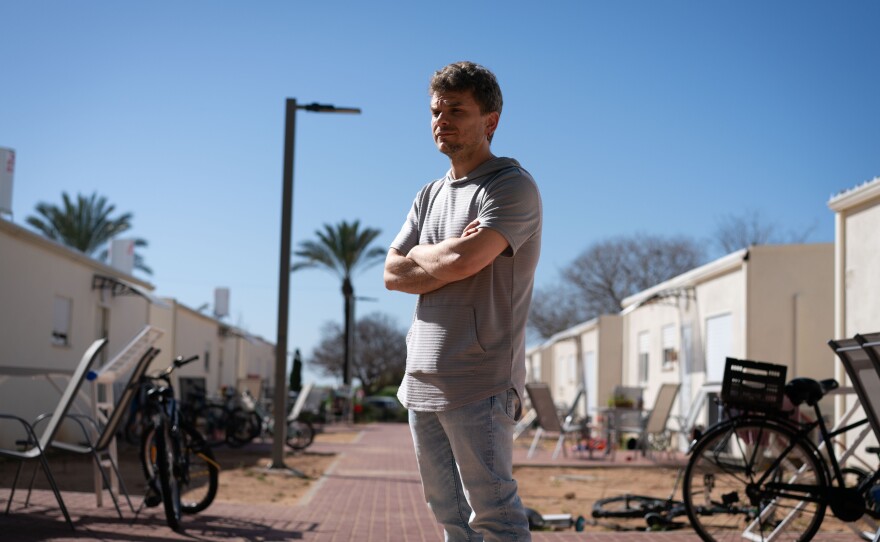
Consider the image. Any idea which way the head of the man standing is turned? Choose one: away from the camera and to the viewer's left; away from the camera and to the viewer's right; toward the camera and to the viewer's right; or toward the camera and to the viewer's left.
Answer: toward the camera and to the viewer's left

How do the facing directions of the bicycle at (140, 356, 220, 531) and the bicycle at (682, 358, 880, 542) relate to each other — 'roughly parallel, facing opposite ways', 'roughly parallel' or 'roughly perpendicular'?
roughly perpendicular

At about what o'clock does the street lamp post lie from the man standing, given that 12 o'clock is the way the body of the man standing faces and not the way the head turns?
The street lamp post is roughly at 4 o'clock from the man standing.

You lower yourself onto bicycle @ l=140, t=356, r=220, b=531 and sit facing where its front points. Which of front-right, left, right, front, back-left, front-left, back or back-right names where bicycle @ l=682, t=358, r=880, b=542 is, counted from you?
left

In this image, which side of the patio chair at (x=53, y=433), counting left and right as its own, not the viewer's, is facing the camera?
left

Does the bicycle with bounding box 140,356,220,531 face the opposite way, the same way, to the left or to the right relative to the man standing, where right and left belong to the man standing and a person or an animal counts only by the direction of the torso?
the same way

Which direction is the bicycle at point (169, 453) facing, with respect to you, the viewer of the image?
facing the viewer and to the left of the viewer

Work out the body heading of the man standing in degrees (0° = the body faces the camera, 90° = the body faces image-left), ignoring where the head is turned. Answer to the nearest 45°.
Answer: approximately 45°
